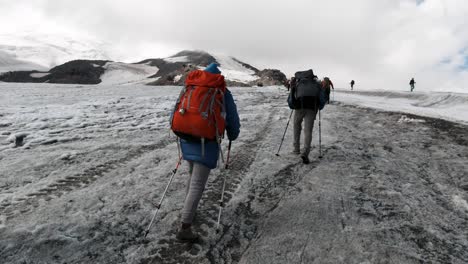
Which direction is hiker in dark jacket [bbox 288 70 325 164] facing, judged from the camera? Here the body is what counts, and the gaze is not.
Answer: away from the camera

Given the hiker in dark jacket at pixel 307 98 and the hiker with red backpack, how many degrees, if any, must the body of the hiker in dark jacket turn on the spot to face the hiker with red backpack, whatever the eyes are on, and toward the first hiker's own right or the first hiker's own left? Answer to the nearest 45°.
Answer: approximately 180°
